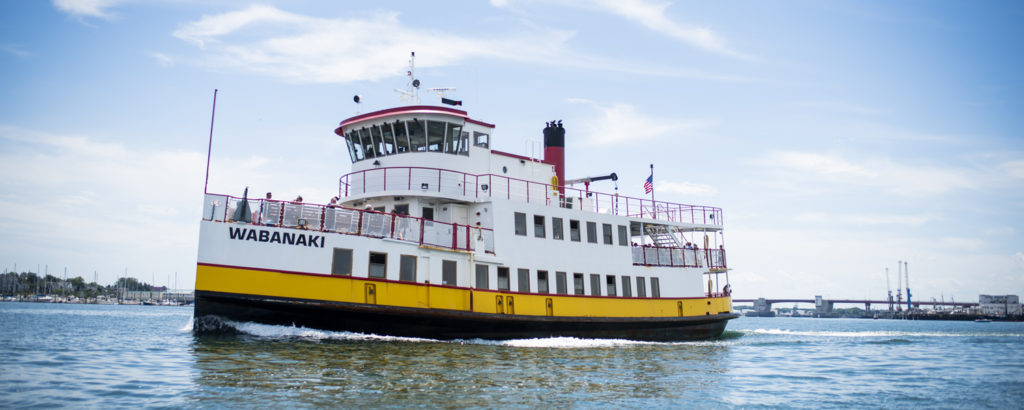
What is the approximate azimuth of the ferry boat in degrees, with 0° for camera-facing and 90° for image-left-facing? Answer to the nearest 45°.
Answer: approximately 45°
